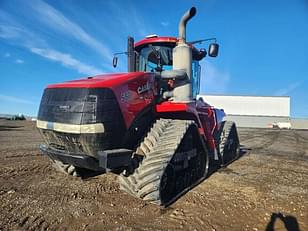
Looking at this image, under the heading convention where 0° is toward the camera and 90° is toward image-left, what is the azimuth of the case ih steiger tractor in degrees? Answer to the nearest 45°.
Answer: approximately 45°
